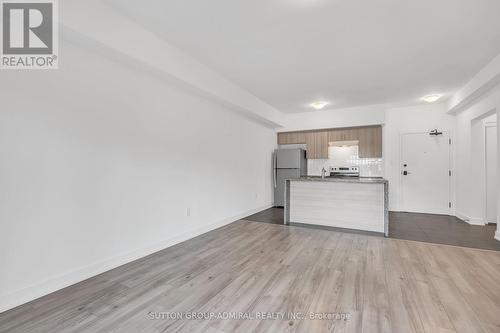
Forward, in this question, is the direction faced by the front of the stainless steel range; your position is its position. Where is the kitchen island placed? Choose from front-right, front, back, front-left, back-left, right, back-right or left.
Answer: front

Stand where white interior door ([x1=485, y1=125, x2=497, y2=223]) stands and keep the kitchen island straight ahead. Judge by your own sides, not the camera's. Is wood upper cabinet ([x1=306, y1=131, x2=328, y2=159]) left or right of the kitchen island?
right

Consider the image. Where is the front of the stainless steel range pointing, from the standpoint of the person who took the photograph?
facing the viewer

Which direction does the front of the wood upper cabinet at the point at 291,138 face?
toward the camera

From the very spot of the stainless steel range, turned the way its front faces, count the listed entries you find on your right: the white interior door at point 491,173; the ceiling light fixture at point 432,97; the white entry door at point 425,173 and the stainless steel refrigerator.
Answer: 1

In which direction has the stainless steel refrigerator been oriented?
toward the camera

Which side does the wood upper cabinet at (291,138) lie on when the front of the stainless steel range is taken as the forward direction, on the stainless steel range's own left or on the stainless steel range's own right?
on the stainless steel range's own right

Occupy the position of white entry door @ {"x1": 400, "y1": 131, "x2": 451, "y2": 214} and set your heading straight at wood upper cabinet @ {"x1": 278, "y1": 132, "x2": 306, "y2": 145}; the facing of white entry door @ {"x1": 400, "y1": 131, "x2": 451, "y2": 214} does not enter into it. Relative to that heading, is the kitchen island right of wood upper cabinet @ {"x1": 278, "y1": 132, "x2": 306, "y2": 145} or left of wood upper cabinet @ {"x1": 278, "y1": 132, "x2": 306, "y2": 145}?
left
